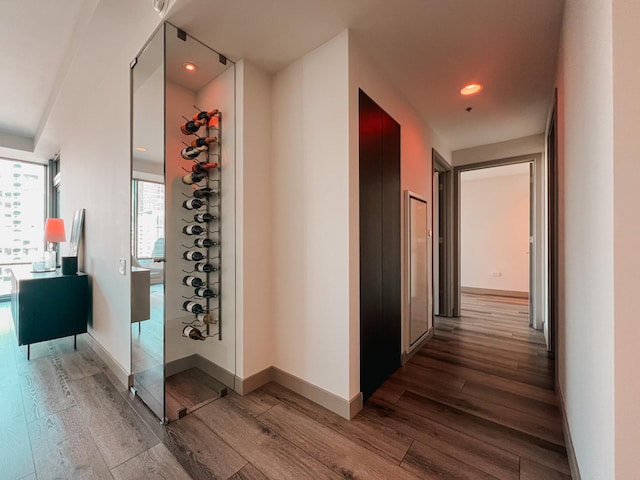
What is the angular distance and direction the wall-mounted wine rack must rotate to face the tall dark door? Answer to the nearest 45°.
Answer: approximately 90° to its left

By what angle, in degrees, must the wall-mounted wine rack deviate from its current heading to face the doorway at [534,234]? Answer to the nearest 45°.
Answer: approximately 135° to its left

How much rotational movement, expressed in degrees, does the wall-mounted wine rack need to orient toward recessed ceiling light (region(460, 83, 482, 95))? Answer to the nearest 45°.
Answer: approximately 135° to its left

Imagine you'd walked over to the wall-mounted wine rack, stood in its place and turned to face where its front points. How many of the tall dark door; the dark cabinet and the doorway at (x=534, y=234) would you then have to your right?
1

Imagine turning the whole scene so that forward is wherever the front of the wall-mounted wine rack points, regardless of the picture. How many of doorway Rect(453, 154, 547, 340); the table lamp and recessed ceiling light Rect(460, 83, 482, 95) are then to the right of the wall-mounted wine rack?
1

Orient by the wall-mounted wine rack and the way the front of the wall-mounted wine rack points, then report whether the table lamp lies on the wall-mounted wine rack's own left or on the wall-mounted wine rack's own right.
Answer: on the wall-mounted wine rack's own right

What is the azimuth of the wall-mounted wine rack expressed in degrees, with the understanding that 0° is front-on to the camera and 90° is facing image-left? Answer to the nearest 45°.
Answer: approximately 45°
